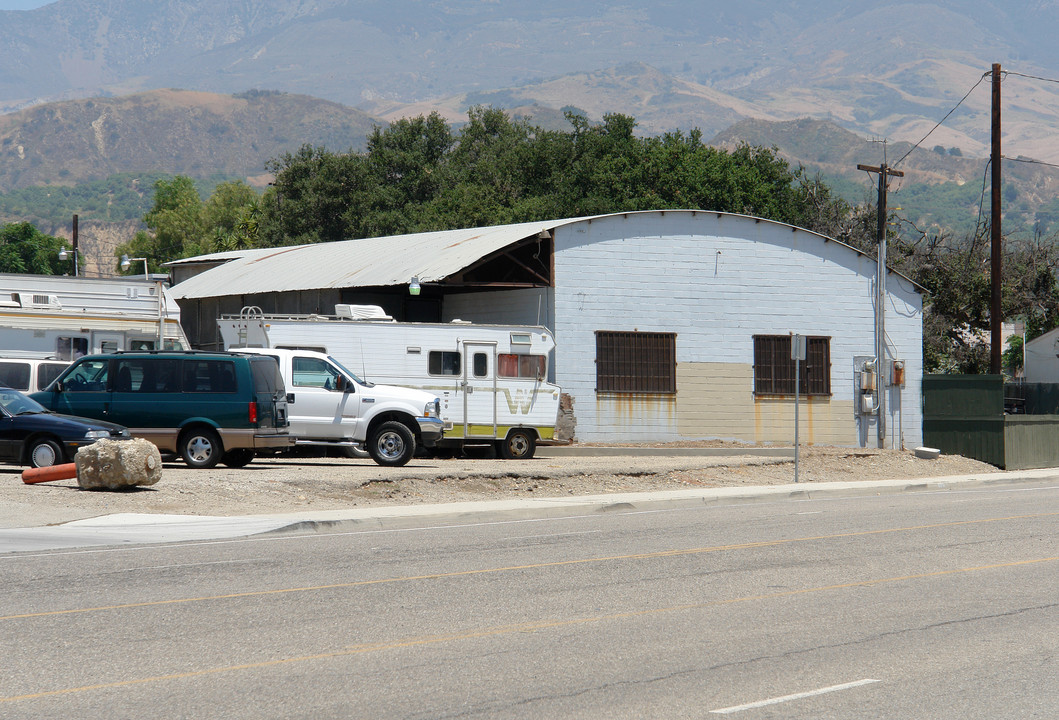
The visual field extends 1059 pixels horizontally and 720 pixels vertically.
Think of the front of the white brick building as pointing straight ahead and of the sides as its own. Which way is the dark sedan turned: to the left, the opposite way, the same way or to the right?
to the left

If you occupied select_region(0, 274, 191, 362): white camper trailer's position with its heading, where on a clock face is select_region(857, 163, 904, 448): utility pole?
The utility pole is roughly at 12 o'clock from the white camper trailer.

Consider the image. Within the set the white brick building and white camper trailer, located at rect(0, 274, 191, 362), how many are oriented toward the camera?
1

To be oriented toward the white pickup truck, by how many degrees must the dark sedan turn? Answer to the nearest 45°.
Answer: approximately 45° to its left

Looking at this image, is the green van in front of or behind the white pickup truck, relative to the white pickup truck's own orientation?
behind

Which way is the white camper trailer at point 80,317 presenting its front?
to the viewer's right

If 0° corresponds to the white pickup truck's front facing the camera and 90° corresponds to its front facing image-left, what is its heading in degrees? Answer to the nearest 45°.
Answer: approximately 270°

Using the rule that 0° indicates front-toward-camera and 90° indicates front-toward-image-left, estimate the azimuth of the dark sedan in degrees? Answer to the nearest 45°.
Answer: approximately 315°
